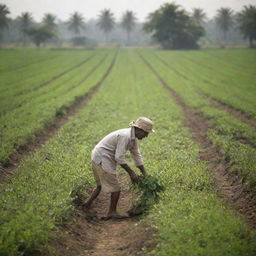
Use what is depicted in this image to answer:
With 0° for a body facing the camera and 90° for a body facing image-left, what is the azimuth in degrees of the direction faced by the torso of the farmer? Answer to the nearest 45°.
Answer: approximately 270°

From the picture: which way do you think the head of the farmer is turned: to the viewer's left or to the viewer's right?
to the viewer's right
